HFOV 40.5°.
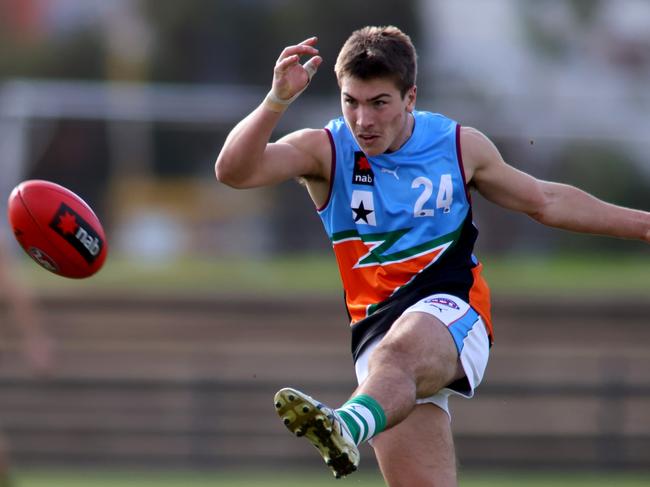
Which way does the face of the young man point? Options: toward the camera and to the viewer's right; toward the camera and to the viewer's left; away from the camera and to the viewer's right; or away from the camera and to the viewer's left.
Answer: toward the camera and to the viewer's left

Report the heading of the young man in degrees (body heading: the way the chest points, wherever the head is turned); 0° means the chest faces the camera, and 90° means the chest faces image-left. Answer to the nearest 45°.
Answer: approximately 45°

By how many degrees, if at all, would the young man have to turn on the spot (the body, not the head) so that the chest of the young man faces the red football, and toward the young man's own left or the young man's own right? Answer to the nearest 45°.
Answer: approximately 45° to the young man's own right
